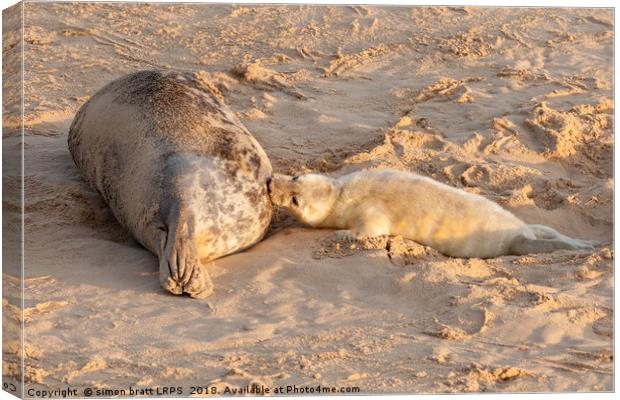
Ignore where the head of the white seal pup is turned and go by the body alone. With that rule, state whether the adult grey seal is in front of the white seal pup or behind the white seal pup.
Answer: in front

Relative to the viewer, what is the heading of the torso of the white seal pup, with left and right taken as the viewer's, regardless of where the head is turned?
facing to the left of the viewer
